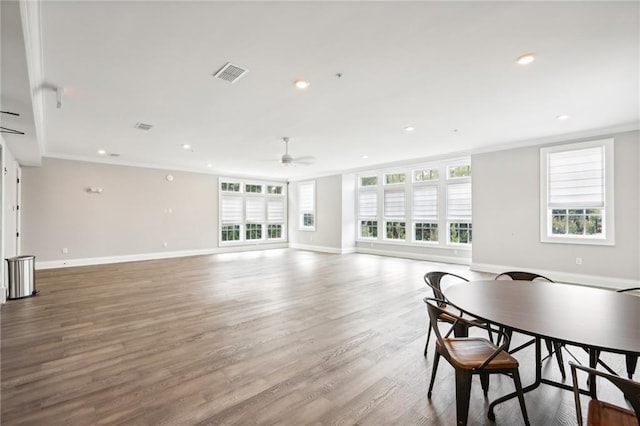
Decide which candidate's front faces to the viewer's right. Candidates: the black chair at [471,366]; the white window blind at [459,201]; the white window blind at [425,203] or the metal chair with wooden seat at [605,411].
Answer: the black chair

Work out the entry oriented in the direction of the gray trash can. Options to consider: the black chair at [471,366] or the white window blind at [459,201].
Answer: the white window blind

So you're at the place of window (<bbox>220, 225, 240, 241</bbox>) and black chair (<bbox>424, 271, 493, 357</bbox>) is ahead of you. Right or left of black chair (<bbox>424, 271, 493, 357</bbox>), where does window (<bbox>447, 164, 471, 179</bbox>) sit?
left

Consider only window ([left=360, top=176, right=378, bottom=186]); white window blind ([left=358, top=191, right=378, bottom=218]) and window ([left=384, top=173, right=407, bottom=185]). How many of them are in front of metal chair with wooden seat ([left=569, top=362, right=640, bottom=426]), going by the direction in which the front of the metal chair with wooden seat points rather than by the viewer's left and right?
3

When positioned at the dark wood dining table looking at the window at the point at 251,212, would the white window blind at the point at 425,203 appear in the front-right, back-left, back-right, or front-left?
front-right

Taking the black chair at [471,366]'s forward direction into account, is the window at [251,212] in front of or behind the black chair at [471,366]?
behind

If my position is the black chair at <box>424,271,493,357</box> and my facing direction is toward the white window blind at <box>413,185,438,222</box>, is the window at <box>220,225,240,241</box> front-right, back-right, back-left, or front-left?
front-left

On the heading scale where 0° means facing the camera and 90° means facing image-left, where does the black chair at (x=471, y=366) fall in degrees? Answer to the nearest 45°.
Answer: approximately 270°

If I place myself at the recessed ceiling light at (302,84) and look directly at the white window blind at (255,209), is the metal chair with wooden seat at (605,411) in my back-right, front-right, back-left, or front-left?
back-right

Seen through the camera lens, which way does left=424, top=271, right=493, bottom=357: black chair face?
facing the viewer and to the right of the viewer

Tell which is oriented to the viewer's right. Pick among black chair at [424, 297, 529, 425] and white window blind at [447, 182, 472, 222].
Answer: the black chair

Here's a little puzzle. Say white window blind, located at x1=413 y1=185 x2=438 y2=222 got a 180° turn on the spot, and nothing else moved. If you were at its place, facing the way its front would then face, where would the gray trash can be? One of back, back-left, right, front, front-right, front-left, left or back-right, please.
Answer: back

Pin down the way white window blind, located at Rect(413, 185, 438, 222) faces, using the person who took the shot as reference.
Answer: facing the viewer and to the left of the viewer

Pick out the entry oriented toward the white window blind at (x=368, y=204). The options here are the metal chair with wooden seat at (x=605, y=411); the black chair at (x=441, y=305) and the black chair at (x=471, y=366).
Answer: the metal chair with wooden seat

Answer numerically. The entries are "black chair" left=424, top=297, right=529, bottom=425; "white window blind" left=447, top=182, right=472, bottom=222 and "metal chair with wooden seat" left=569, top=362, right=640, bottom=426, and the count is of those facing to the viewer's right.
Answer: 1

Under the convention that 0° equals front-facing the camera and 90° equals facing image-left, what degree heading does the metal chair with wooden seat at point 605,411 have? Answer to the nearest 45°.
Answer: approximately 135°
